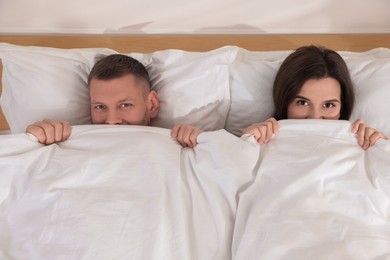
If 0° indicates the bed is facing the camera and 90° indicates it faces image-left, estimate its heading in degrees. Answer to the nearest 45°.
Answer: approximately 0°

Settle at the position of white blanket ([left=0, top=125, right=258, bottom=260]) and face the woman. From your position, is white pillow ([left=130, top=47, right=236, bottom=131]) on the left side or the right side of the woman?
left
